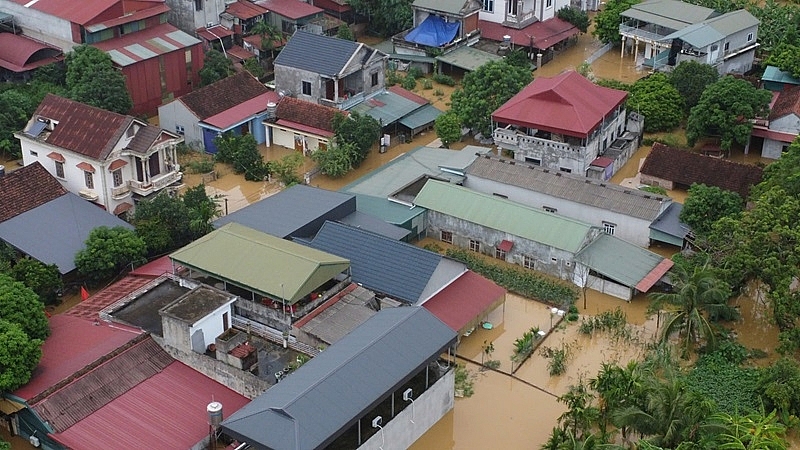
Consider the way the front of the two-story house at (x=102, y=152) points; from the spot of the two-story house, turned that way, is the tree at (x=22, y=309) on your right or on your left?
on your right

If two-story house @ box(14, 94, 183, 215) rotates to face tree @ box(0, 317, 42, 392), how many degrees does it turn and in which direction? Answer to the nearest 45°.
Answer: approximately 45° to its right

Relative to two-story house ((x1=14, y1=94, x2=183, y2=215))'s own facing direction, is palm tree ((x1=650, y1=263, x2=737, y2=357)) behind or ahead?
ahead

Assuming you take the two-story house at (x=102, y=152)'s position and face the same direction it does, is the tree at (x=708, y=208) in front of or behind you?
in front

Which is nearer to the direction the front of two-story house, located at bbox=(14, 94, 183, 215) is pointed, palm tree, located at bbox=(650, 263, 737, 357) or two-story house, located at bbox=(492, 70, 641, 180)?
the palm tree

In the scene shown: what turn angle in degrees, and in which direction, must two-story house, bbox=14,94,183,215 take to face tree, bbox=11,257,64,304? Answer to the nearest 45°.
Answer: approximately 90° to its right

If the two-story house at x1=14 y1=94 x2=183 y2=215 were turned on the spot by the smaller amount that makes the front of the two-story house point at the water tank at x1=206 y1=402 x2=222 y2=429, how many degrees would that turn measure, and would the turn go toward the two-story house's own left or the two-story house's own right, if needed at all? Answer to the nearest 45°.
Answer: approximately 45° to the two-story house's own right

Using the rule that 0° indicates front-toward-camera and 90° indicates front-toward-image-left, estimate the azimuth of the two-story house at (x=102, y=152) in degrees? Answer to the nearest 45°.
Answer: approximately 315°

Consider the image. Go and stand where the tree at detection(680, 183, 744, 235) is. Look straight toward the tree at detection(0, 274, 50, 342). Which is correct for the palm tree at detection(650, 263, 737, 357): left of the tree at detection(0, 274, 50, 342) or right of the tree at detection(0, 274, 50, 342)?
left
